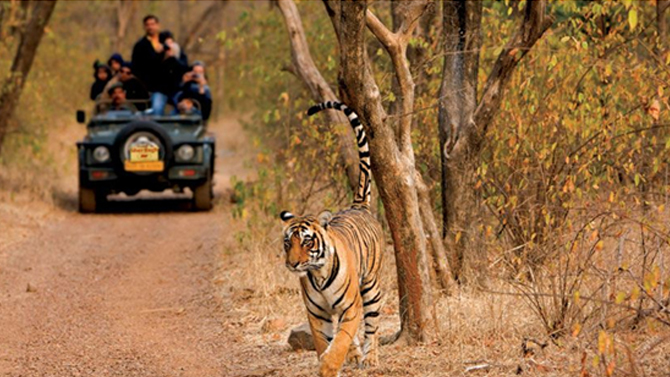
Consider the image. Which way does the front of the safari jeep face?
toward the camera

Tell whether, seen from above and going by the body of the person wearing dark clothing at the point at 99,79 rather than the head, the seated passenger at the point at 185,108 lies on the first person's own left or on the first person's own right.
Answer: on the first person's own left

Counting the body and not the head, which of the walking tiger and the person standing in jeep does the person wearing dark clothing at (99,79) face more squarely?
the walking tiger

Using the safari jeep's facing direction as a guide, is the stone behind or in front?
in front

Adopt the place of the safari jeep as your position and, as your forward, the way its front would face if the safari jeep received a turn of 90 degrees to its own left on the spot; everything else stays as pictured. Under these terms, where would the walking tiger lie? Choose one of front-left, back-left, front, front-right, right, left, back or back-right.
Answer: right

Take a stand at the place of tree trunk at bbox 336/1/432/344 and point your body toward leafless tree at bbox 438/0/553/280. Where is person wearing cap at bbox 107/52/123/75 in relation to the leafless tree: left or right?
left

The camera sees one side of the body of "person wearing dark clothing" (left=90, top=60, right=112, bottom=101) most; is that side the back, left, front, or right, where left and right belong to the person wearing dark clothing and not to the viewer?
front

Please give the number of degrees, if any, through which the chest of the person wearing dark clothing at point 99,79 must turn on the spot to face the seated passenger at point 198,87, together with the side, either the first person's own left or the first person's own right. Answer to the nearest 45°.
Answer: approximately 45° to the first person's own left

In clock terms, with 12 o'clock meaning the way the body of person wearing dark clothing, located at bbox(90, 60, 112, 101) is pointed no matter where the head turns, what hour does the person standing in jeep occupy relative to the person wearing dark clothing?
The person standing in jeep is roughly at 10 o'clock from the person wearing dark clothing.
